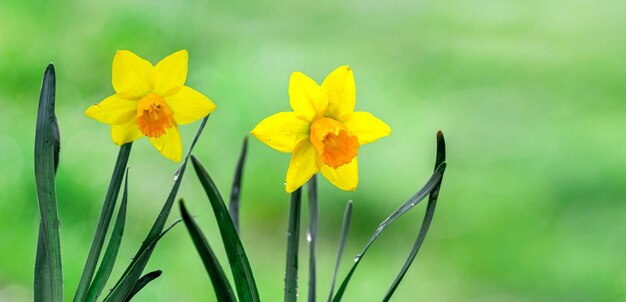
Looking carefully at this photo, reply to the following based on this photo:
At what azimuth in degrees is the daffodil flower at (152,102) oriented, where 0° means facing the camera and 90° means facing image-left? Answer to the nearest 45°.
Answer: approximately 0°
